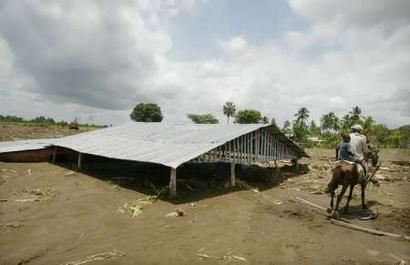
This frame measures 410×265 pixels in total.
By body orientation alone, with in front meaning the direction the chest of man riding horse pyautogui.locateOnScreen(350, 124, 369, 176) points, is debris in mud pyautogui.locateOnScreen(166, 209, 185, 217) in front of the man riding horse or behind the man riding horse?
behind

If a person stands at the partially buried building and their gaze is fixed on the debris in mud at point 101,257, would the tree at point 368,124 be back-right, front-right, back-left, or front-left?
back-left
